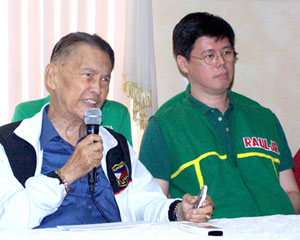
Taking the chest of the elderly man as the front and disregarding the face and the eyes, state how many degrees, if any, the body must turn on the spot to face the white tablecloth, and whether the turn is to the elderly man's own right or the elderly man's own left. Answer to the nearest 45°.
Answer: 0° — they already face it

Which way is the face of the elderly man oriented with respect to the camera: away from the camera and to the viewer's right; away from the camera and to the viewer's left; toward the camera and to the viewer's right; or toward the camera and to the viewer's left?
toward the camera and to the viewer's right

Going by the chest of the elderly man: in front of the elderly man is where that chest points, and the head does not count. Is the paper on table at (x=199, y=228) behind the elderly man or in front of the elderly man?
in front

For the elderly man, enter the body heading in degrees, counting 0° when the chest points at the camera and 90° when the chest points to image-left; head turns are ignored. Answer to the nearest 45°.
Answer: approximately 315°
